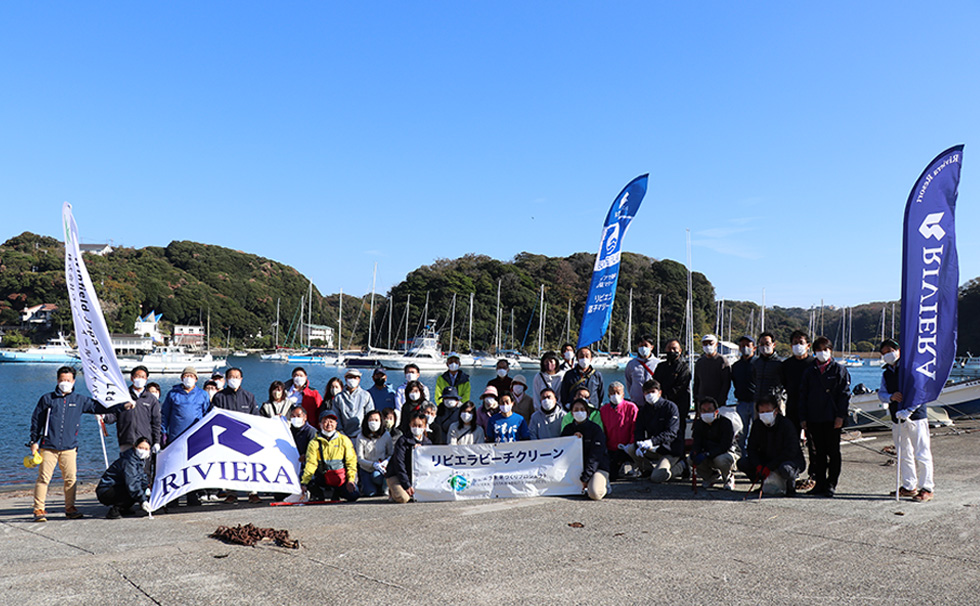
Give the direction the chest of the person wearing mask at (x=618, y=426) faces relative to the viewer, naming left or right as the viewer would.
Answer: facing the viewer

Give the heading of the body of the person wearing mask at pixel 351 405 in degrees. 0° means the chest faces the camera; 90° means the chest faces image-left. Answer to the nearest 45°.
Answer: approximately 0°

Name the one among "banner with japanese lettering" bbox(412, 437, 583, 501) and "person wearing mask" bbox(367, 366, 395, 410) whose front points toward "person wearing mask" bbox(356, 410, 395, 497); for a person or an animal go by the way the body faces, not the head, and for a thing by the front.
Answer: "person wearing mask" bbox(367, 366, 395, 410)

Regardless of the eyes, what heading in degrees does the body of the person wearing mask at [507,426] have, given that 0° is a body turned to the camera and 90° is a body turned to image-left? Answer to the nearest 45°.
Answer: approximately 0°

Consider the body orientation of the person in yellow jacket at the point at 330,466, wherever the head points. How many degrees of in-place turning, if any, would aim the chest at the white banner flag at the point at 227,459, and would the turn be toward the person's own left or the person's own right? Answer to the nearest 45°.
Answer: approximately 90° to the person's own right

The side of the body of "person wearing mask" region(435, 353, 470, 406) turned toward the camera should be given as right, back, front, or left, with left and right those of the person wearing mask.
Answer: front

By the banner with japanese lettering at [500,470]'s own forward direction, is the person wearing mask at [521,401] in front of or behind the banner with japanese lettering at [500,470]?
behind

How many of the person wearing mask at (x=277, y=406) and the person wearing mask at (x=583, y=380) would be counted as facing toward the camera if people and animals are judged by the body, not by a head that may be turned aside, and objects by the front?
2

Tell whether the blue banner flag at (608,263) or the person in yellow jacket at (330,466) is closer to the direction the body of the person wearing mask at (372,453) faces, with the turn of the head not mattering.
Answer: the person in yellow jacket

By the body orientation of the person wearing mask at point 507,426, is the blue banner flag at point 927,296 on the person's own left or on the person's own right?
on the person's own left

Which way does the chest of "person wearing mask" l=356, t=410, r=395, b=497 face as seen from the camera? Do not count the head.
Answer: toward the camera
